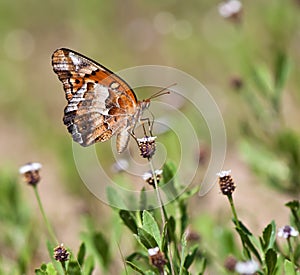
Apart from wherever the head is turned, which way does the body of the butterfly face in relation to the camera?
to the viewer's right
